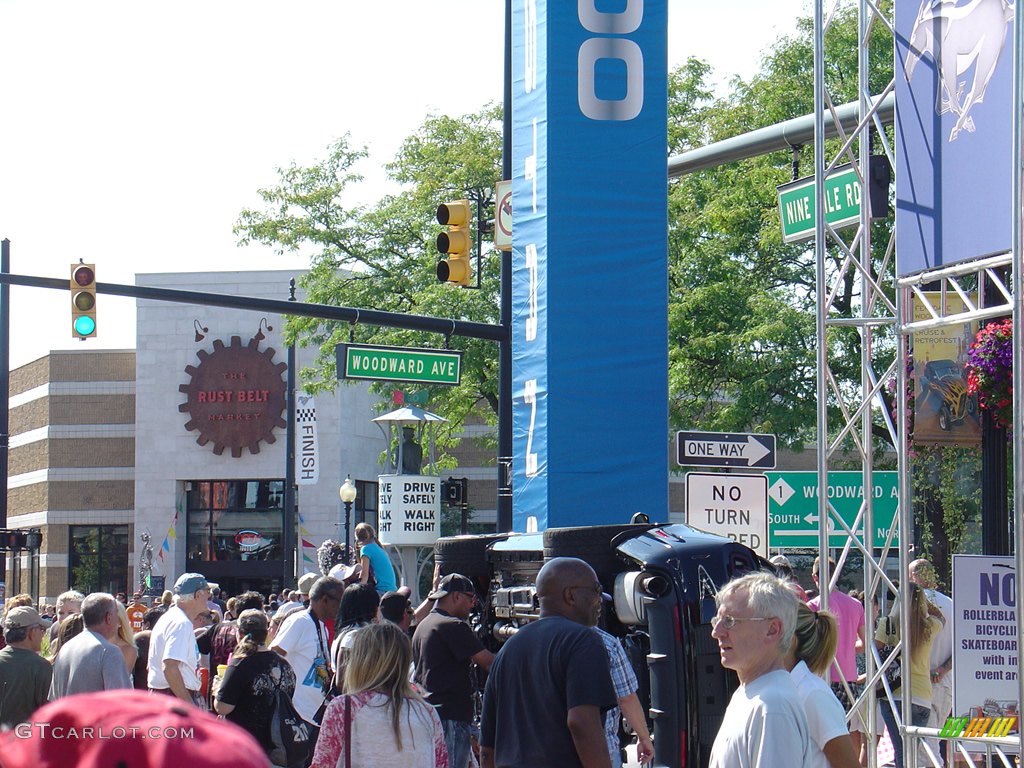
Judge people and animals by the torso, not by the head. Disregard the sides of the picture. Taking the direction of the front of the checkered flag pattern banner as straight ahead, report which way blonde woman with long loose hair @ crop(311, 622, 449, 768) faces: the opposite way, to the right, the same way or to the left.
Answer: the opposite way

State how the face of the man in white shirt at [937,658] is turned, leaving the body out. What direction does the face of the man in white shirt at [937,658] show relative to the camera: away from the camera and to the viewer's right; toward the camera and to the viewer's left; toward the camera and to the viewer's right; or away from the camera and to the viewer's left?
toward the camera and to the viewer's left

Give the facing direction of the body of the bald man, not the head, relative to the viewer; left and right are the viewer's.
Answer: facing away from the viewer and to the right of the viewer

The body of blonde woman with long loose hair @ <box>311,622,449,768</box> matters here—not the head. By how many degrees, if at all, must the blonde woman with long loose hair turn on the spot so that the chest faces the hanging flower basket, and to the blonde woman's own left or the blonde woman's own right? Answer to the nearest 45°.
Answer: approximately 45° to the blonde woman's own right

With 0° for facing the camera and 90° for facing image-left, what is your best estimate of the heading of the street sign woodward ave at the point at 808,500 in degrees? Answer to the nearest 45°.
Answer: approximately 0°

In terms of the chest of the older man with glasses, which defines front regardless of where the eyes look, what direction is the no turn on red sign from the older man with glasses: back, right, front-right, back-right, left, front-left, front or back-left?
right

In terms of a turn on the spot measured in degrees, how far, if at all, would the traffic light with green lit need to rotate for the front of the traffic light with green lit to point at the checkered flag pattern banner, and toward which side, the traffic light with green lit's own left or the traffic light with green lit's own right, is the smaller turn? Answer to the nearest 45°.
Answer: approximately 180°

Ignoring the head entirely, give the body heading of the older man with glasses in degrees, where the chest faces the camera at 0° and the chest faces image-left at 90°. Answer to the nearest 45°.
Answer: approximately 90°

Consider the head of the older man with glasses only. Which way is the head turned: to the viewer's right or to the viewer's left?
to the viewer's left

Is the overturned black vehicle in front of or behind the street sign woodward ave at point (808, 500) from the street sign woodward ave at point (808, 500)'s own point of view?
in front

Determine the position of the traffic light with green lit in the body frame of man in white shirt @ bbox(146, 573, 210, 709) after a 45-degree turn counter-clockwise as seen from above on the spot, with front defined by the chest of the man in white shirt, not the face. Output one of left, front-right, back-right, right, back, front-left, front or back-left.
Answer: front-left

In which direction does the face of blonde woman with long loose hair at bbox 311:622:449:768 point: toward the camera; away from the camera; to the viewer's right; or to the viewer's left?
away from the camera
